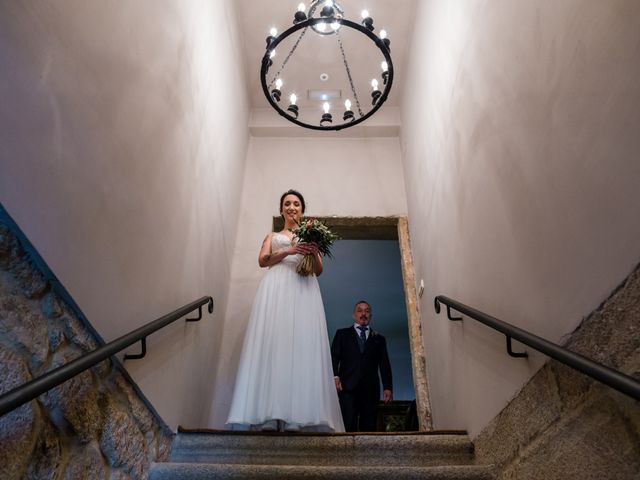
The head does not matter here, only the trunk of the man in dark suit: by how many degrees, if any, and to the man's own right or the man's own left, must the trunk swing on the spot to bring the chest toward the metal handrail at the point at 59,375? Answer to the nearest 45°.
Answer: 0° — they already face it

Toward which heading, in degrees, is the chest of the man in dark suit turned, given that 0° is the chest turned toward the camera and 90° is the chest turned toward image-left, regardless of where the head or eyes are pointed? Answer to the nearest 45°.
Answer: approximately 0°

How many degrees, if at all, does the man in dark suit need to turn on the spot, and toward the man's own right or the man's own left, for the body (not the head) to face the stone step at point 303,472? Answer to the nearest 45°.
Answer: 0° — they already face it

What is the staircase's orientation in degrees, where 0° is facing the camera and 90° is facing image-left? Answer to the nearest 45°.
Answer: approximately 0°
